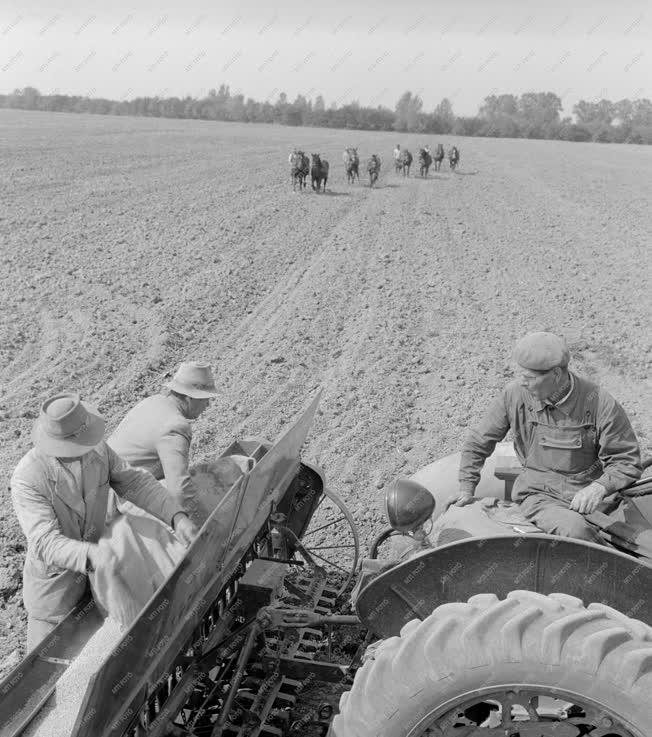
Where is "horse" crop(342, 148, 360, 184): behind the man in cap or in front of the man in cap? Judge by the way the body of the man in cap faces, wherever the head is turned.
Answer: behind

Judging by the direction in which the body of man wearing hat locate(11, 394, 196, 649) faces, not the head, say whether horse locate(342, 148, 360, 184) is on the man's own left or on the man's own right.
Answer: on the man's own left

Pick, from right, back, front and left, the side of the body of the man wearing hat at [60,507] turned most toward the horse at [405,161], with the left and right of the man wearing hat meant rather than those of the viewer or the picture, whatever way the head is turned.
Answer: left

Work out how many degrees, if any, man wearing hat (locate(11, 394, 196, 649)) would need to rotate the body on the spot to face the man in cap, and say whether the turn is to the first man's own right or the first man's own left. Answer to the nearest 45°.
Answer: approximately 45° to the first man's own left

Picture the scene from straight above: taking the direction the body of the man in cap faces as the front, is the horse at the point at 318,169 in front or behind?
behind

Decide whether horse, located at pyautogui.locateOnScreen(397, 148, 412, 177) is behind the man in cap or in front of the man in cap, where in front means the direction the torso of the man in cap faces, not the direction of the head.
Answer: behind

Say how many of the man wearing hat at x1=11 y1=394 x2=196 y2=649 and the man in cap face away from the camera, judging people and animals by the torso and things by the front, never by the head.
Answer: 0

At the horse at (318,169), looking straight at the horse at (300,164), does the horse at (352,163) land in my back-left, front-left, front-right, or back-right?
back-right

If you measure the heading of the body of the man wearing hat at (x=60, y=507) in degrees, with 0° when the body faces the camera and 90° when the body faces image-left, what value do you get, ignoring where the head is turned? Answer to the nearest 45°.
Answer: approximately 315°

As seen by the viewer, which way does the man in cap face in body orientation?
toward the camera

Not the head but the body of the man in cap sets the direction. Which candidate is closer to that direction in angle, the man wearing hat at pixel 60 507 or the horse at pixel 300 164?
the man wearing hat

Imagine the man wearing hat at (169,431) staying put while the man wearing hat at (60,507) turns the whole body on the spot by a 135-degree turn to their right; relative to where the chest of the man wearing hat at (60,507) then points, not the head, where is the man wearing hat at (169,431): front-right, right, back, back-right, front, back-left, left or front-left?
back-right
